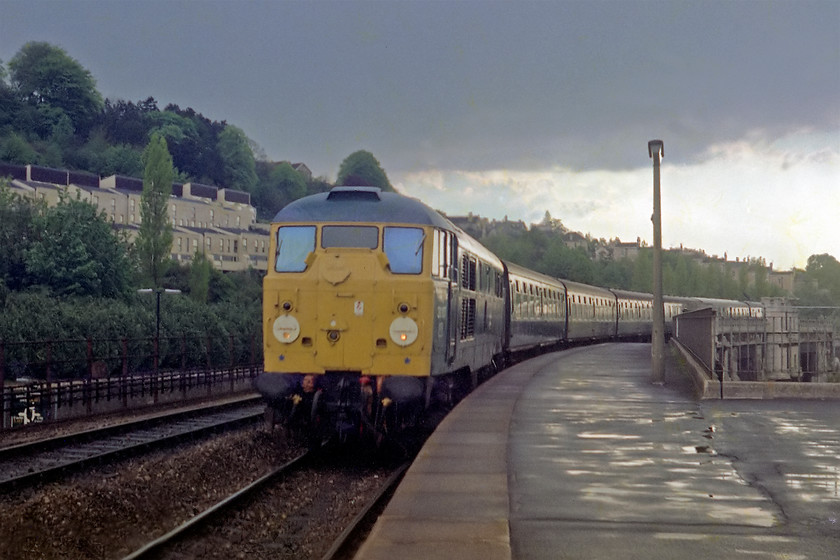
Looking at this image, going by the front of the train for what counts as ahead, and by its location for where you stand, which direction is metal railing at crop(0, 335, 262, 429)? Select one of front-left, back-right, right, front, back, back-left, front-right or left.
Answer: front-right

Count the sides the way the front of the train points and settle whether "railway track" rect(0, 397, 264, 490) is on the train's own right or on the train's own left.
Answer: on the train's own right

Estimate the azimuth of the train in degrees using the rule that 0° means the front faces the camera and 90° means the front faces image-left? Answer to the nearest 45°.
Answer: approximately 0°

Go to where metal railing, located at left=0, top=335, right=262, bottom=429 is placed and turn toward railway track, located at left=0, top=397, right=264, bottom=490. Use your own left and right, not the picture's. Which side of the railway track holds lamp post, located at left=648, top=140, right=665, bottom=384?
left

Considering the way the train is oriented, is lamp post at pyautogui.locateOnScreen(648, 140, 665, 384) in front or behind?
behind
